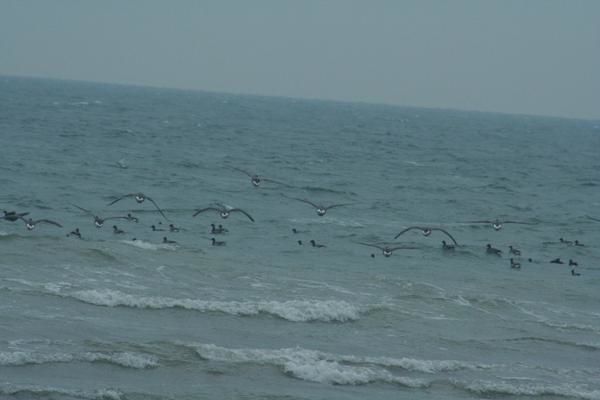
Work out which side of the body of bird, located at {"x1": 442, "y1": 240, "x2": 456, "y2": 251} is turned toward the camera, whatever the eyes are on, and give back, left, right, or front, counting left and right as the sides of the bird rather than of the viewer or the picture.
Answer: left

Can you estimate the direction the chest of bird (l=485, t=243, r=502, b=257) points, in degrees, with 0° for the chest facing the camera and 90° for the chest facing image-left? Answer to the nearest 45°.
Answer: approximately 90°

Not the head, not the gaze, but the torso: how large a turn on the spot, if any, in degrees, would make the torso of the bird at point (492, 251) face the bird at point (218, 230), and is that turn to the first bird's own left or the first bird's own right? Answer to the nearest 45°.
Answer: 0° — it already faces it

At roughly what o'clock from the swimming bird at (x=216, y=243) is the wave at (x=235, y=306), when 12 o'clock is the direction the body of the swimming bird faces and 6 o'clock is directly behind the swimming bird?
The wave is roughly at 9 o'clock from the swimming bird.

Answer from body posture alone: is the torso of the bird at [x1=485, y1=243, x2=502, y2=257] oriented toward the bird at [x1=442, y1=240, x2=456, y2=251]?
yes

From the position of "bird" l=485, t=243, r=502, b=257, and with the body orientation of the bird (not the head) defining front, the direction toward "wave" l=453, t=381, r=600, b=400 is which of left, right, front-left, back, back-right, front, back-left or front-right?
left

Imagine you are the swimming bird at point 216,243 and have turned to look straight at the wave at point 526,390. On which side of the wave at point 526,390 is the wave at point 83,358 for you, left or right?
right

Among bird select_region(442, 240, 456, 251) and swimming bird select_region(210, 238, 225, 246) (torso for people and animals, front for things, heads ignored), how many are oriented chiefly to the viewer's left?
2

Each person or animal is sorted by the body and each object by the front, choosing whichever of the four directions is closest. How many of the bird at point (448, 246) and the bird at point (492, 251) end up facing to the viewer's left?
2

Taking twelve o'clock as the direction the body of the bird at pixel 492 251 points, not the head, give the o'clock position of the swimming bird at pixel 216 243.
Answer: The swimming bird is roughly at 11 o'clock from the bird.

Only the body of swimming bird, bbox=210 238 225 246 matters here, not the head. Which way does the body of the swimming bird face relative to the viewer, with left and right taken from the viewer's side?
facing to the left of the viewer

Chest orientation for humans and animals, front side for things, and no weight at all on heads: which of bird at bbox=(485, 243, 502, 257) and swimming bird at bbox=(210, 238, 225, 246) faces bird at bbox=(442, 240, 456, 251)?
bird at bbox=(485, 243, 502, 257)

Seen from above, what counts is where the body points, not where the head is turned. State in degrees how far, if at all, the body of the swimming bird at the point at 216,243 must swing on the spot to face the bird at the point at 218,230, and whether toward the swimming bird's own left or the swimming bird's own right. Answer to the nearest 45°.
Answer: approximately 90° to the swimming bird's own right
